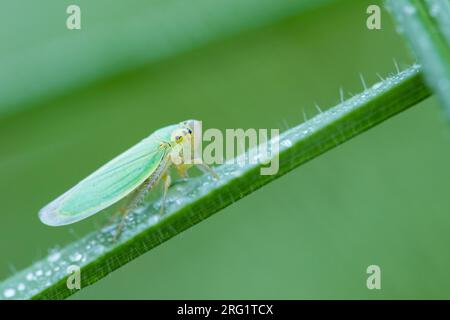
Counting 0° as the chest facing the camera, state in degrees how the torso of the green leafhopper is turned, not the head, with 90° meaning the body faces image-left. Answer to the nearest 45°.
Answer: approximately 270°

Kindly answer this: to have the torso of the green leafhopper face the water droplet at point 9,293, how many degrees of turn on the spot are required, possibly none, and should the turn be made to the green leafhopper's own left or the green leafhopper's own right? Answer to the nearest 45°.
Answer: approximately 135° to the green leafhopper's own right

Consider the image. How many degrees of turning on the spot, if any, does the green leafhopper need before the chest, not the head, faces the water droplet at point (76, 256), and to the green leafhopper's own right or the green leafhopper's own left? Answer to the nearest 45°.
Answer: approximately 180°
